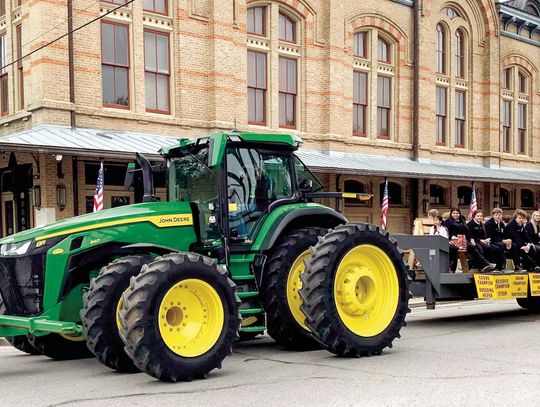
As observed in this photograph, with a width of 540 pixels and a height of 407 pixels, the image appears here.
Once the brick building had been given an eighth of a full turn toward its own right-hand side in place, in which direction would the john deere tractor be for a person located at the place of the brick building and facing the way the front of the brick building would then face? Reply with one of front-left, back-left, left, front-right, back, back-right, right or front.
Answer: front

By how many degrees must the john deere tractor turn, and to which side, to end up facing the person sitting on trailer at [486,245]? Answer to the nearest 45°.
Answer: approximately 180°

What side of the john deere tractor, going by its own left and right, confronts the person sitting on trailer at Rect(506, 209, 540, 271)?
back

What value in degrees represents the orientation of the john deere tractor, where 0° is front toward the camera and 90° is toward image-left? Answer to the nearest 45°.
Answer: approximately 45°

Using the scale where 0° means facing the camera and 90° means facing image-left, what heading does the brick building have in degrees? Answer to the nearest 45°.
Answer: approximately 315°

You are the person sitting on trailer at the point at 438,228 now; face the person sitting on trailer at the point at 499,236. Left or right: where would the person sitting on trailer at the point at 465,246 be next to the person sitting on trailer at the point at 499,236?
right

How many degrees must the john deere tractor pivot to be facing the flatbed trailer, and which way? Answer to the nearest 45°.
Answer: approximately 180°

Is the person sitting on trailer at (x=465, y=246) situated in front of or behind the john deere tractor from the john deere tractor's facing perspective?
behind

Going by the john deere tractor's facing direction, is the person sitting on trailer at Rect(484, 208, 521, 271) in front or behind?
behind

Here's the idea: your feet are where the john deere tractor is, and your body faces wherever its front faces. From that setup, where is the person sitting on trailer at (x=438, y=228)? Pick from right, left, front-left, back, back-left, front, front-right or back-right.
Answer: back
